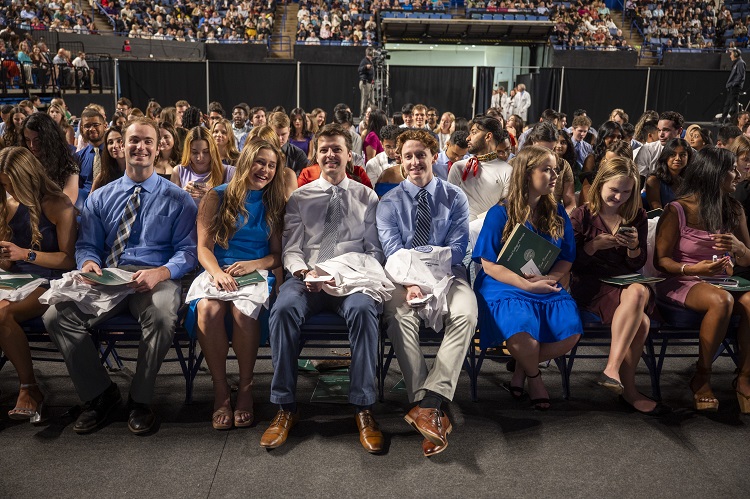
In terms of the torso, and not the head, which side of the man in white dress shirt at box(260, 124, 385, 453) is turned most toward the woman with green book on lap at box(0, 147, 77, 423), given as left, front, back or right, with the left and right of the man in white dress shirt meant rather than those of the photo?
right

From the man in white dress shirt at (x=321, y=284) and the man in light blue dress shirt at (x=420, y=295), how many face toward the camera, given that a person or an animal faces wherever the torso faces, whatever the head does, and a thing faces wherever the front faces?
2

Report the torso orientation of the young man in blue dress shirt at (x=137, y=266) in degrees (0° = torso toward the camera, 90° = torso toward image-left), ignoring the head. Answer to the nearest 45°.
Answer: approximately 0°

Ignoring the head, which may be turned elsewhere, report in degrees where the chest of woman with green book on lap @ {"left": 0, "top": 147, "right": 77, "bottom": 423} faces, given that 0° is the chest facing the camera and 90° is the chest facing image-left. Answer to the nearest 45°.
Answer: approximately 45°
